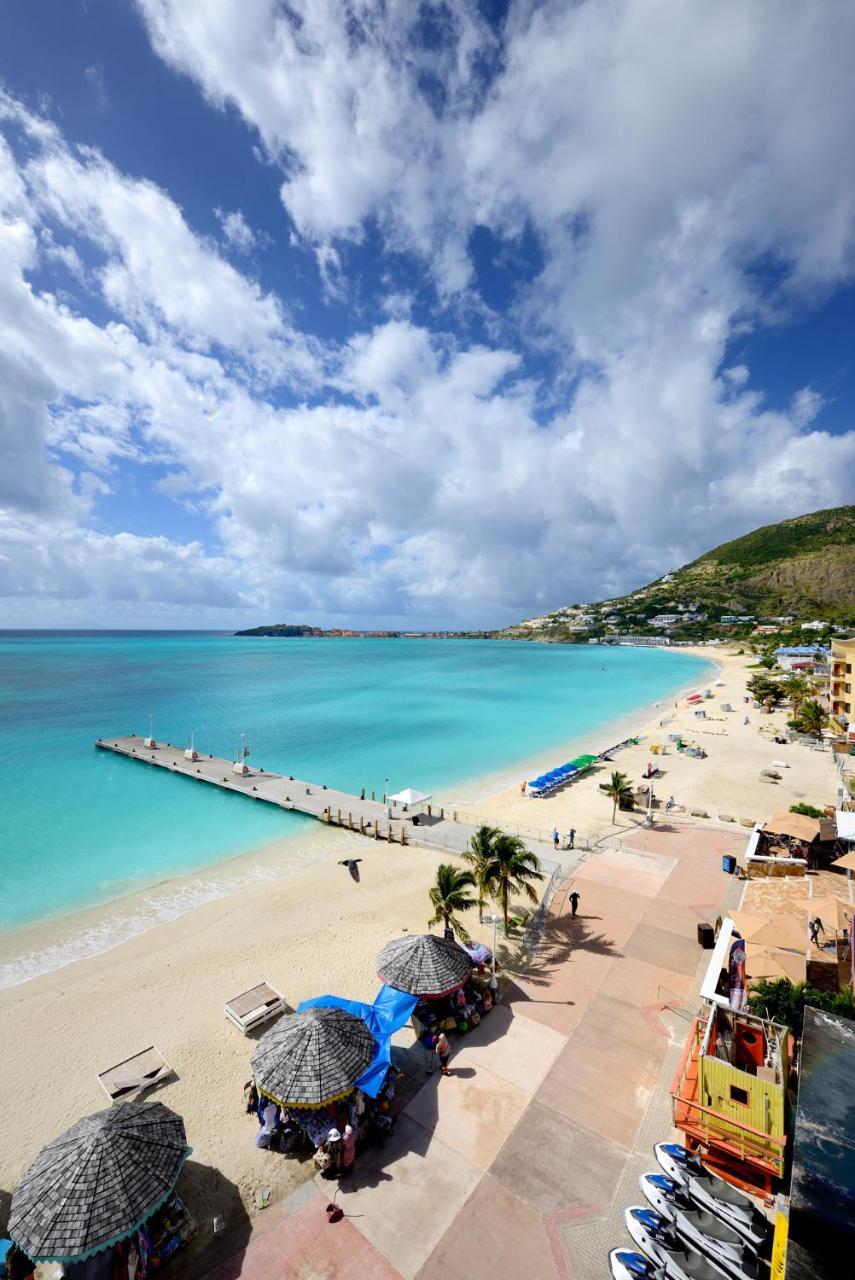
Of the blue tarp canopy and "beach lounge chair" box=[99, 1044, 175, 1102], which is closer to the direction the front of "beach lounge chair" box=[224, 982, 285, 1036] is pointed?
the beach lounge chair

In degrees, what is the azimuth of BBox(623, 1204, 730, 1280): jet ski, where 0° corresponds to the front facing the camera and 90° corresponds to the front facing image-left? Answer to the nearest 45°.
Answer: approximately 135°

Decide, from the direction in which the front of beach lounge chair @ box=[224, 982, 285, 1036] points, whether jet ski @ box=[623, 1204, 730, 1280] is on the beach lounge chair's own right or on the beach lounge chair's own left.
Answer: on the beach lounge chair's own left

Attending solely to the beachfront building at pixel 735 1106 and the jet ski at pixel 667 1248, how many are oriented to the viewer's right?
0

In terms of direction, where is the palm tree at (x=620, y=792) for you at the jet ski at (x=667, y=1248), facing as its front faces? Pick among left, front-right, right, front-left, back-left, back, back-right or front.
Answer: front-right

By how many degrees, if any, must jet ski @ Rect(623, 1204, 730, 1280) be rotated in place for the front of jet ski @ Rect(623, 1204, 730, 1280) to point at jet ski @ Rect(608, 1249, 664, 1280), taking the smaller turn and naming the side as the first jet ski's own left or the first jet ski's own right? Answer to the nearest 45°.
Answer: approximately 90° to the first jet ski's own left

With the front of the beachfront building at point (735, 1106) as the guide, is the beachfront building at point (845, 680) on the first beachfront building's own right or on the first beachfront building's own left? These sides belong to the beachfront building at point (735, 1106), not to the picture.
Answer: on the first beachfront building's own right

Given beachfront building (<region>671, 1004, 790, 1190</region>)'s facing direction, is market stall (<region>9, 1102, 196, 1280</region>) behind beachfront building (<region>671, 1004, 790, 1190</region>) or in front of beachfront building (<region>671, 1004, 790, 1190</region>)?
in front

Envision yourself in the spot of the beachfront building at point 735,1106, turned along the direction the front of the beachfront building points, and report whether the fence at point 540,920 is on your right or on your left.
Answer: on your right

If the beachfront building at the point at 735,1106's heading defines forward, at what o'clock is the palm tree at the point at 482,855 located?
The palm tree is roughly at 1 o'clock from the beachfront building.

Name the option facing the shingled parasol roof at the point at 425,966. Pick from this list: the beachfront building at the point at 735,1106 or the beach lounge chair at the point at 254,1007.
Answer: the beachfront building

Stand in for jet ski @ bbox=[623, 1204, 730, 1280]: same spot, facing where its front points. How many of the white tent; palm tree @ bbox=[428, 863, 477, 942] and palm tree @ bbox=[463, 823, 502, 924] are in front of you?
3

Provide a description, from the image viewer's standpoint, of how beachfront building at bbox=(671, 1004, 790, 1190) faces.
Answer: facing to the left of the viewer
